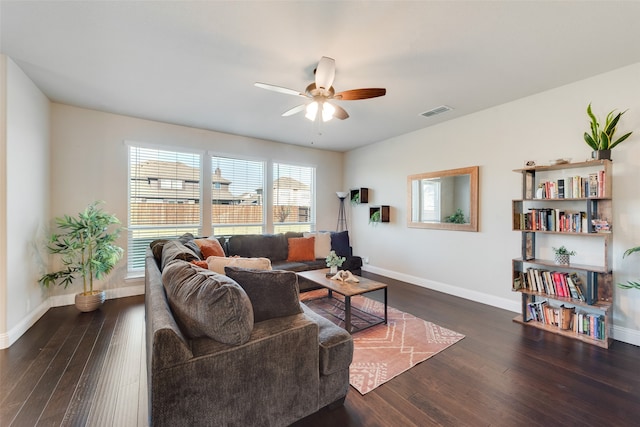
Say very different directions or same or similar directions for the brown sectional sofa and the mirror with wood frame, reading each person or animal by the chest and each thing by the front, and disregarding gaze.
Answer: very different directions

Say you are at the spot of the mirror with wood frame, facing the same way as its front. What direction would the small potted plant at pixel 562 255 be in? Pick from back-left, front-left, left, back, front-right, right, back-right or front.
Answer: left

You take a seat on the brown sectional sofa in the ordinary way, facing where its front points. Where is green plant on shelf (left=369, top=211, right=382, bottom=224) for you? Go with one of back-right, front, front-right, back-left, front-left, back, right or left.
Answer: front-left

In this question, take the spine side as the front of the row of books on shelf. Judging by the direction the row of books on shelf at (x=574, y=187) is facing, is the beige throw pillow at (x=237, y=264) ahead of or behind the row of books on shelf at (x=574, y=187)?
ahead

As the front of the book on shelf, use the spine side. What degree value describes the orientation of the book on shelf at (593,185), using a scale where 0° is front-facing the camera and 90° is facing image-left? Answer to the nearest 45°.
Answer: approximately 45°

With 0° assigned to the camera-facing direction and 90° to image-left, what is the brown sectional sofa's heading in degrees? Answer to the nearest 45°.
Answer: approximately 270°

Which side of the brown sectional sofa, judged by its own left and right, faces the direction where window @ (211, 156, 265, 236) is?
left

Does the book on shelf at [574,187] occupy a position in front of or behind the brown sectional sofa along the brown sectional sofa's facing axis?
in front

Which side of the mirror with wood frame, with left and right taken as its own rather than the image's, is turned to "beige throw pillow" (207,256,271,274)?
front

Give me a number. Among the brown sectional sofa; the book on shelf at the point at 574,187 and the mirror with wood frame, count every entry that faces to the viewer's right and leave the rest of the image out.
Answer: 1

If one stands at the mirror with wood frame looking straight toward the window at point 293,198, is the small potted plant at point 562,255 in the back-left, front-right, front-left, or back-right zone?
back-left

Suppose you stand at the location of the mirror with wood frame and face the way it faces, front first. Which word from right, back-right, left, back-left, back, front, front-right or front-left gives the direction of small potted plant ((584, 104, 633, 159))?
left

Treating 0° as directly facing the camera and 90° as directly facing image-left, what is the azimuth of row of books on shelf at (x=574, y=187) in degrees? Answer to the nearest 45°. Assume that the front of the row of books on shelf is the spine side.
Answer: approximately 45°
